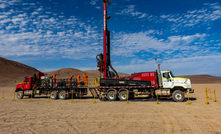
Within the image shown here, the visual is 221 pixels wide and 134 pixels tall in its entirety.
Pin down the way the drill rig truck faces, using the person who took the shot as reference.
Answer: facing to the right of the viewer

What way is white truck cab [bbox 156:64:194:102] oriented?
to the viewer's right
